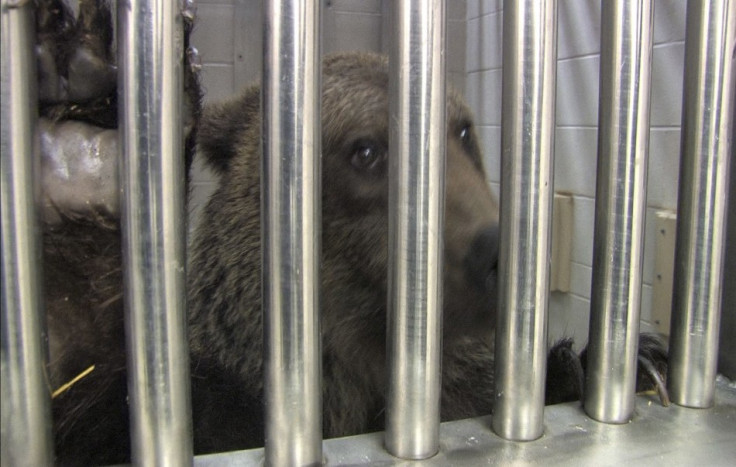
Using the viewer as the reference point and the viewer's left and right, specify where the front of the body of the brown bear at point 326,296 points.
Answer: facing the viewer and to the right of the viewer

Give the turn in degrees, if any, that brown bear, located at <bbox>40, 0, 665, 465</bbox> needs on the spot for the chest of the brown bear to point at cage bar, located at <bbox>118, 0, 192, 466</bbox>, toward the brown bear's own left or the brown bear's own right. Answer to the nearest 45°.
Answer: approximately 45° to the brown bear's own right

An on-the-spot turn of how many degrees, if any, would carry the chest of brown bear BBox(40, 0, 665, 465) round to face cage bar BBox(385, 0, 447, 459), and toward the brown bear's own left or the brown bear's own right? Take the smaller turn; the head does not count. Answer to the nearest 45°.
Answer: approximately 45° to the brown bear's own right

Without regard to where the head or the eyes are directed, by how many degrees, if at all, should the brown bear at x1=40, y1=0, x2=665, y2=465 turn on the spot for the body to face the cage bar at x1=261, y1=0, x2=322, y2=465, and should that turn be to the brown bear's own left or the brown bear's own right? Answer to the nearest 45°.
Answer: approximately 45° to the brown bear's own right
